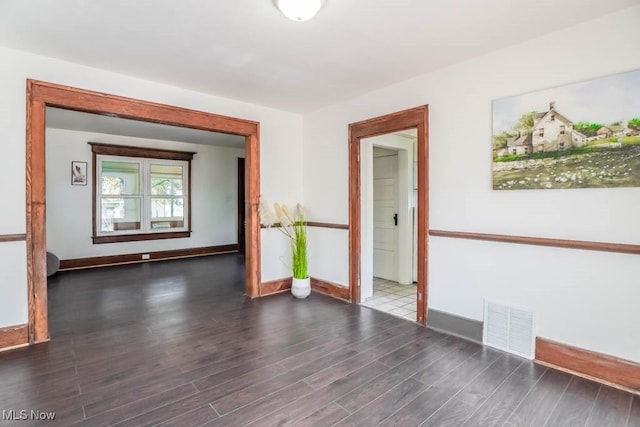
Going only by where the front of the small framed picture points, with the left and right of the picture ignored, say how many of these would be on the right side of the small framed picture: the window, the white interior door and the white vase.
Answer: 0

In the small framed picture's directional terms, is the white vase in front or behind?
in front

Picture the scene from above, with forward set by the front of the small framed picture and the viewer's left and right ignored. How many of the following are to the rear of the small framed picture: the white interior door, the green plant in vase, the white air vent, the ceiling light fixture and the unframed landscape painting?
0

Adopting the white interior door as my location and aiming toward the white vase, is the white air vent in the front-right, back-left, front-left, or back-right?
front-left

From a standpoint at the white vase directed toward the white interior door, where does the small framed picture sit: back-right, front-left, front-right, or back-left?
back-left

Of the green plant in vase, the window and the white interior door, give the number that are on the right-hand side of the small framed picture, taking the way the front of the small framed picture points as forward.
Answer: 0

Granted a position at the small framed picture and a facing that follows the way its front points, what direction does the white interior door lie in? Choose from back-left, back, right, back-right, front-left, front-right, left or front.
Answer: front-left

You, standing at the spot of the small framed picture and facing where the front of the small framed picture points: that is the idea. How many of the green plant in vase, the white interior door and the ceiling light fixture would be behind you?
0

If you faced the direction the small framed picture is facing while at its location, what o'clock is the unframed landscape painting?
The unframed landscape painting is roughly at 11 o'clock from the small framed picture.

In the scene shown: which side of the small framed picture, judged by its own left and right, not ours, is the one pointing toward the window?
left

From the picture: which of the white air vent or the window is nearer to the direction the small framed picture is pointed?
the white air vent

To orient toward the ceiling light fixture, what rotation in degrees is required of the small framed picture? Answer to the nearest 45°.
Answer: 0° — it already faces it

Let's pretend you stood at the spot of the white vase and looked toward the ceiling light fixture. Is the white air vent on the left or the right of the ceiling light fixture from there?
left

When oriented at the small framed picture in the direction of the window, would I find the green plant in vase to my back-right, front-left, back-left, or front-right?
front-right

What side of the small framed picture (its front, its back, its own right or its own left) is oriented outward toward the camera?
front

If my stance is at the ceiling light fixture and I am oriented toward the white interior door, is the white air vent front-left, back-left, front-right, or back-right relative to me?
front-right

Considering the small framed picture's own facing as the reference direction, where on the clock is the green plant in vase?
The green plant in vase is roughly at 11 o'clock from the small framed picture.

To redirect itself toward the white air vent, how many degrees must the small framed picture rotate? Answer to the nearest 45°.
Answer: approximately 45° to its left

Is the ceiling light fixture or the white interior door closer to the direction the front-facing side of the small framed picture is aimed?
the ceiling light fixture
